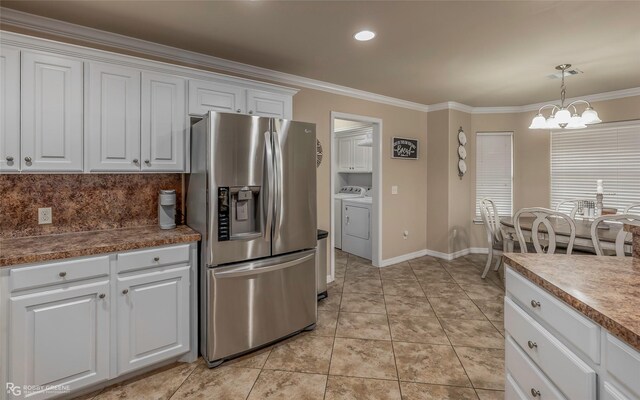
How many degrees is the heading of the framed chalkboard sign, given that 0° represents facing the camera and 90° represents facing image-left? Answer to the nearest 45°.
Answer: approximately 315°

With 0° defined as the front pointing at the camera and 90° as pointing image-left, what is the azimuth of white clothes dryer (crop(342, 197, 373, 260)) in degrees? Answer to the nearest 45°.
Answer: approximately 45°

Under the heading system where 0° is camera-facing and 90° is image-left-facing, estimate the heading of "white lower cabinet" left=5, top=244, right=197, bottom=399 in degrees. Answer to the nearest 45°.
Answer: approximately 315°

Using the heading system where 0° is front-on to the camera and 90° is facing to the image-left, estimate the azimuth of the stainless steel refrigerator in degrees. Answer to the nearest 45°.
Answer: approximately 315°

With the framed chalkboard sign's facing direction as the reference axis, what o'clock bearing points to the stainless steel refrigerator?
The stainless steel refrigerator is roughly at 2 o'clock from the framed chalkboard sign.

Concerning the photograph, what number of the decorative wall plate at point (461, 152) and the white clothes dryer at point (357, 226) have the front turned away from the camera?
0

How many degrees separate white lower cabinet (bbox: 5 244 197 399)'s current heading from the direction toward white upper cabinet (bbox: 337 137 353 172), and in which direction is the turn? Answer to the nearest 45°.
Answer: approximately 90° to its left

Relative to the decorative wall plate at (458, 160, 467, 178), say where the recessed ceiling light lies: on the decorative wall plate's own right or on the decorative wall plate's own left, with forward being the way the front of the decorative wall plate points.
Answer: on the decorative wall plate's own right

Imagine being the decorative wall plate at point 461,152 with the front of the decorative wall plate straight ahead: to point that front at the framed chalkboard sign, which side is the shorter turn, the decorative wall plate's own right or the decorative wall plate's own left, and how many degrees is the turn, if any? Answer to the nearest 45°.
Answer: approximately 90° to the decorative wall plate's own right
